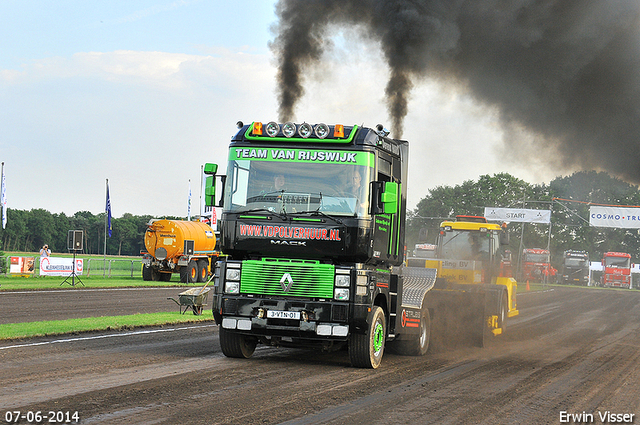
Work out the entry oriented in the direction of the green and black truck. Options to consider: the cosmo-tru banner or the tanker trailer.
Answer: the cosmo-tru banner

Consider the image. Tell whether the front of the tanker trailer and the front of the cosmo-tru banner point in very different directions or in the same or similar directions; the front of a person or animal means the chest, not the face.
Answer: very different directions

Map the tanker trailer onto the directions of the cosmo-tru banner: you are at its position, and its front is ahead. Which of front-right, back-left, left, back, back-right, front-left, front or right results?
front-right

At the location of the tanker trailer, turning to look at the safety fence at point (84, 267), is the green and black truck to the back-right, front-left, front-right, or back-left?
back-left

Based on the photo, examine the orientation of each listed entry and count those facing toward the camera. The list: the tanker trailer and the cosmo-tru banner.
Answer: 1

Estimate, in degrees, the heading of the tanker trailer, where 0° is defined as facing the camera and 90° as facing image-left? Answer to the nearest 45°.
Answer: approximately 225°

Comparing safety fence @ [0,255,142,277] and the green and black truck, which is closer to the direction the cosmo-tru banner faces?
the green and black truck

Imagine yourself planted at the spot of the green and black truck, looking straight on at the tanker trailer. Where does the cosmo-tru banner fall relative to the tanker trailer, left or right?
right

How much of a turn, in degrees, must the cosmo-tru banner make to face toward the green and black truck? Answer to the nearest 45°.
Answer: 0° — it already faces it

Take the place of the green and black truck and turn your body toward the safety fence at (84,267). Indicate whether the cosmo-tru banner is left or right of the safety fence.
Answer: right

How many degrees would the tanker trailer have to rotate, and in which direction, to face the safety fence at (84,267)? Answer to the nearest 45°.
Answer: approximately 135° to its left

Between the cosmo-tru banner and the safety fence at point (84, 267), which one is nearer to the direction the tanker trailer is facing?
the cosmo-tru banner

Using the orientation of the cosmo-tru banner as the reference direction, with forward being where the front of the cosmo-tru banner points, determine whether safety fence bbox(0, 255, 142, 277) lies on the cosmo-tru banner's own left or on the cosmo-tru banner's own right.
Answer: on the cosmo-tru banner's own right
